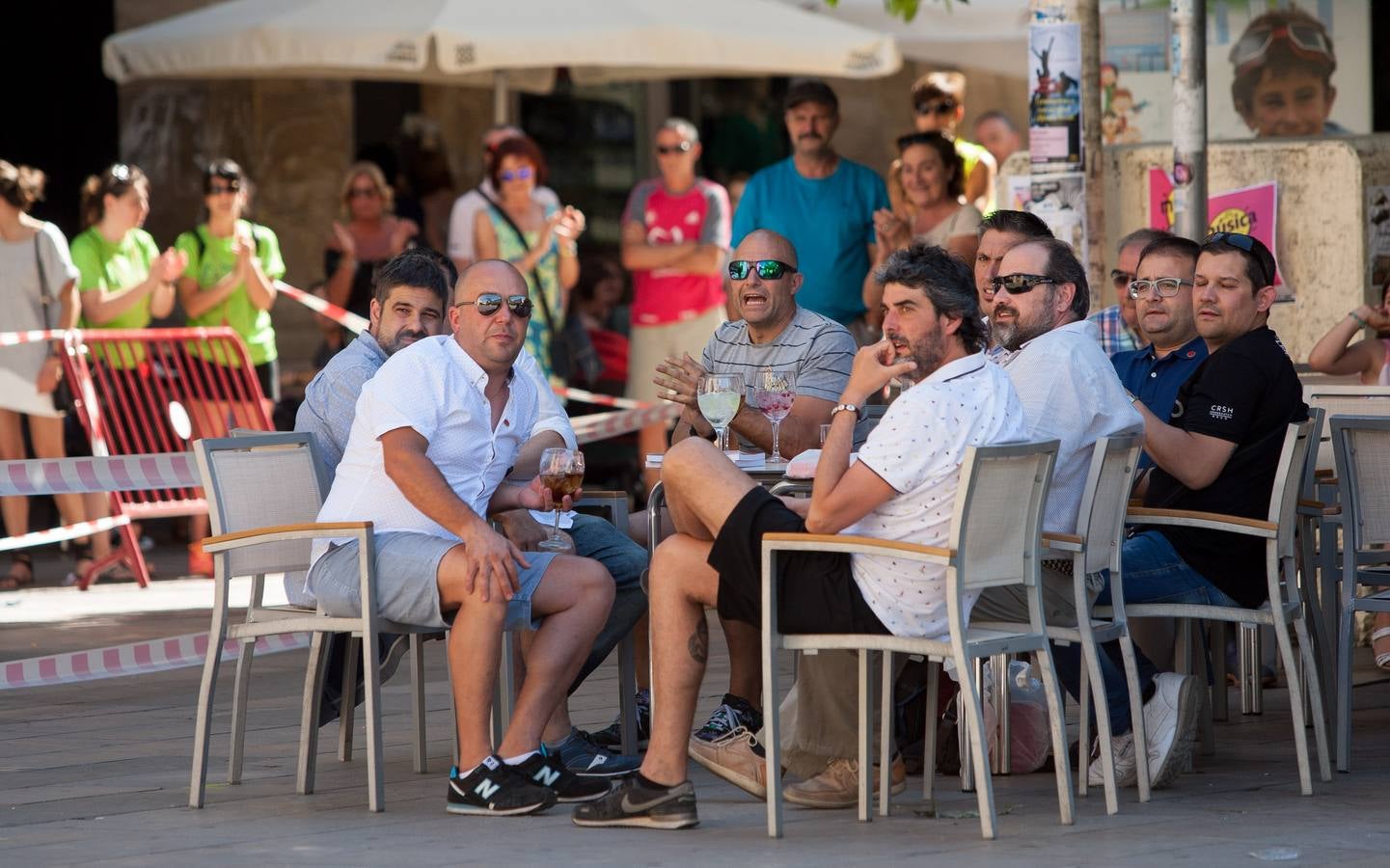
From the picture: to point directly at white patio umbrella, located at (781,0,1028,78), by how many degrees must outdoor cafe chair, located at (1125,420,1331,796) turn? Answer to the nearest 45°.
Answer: approximately 90° to its right

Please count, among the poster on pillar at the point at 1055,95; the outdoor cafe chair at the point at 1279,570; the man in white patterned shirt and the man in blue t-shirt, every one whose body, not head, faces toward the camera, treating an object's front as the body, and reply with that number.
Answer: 2

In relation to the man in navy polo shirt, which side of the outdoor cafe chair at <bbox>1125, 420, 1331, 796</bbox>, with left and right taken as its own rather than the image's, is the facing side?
right

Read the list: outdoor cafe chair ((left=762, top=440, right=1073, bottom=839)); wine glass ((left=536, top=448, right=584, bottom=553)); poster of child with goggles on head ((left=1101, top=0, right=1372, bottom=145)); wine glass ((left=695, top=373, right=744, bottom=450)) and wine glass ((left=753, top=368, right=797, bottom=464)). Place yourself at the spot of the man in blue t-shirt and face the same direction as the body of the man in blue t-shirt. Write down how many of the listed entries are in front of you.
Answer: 4

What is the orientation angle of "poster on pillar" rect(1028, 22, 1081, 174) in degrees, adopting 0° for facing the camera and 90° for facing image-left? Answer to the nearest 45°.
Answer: approximately 0°

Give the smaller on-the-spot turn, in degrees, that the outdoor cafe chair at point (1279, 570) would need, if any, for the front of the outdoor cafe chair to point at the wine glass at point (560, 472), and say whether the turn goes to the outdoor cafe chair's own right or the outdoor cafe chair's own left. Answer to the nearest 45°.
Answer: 0° — it already faces it

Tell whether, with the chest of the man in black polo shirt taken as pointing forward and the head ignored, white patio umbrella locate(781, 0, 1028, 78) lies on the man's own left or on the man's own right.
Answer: on the man's own right

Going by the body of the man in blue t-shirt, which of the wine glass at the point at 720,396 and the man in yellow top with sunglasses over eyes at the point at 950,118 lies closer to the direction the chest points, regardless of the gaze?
the wine glass

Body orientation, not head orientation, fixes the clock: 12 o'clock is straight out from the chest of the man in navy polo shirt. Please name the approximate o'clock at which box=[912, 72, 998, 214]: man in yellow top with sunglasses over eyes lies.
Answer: The man in yellow top with sunglasses over eyes is roughly at 4 o'clock from the man in navy polo shirt.

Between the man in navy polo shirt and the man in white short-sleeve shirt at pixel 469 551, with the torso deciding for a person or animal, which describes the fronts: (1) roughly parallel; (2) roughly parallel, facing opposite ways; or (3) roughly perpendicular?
roughly perpendicular

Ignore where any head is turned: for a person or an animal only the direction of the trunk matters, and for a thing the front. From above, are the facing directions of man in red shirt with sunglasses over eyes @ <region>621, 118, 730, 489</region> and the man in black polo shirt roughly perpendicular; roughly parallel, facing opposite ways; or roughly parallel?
roughly perpendicular

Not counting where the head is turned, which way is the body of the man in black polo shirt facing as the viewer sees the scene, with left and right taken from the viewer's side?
facing to the left of the viewer
